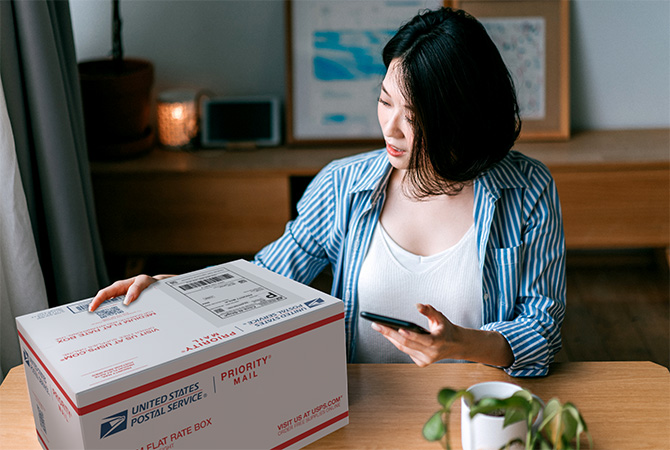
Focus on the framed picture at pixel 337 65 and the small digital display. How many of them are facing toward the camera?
2

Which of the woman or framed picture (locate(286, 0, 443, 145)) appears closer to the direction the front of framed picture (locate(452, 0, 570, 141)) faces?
the woman

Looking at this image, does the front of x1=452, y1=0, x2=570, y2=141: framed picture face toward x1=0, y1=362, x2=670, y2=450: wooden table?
yes

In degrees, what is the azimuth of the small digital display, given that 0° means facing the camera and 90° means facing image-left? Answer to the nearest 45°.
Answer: approximately 0°

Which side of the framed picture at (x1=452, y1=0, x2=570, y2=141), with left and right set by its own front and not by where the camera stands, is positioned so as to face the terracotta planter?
right

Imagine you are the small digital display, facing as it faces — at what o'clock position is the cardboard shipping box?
The cardboard shipping box is roughly at 12 o'clock from the small digital display.
